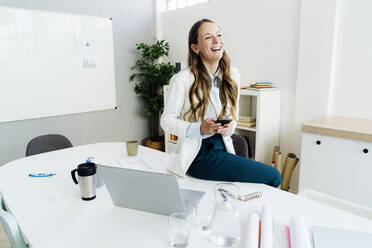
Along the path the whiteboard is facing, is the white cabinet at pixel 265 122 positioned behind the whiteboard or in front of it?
in front

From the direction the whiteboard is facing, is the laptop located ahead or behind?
ahead

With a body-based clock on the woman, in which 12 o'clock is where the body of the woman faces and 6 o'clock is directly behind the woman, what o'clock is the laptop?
The laptop is roughly at 2 o'clock from the woman.

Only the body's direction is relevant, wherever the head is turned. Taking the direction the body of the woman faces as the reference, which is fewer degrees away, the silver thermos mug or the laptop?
the laptop

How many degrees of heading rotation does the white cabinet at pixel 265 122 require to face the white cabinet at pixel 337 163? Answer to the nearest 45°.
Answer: approximately 90° to its left

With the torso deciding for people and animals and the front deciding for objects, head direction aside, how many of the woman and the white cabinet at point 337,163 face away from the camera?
0

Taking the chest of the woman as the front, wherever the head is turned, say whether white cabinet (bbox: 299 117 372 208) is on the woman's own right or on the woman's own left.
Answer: on the woman's own left

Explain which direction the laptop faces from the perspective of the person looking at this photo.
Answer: facing away from the viewer and to the right of the viewer

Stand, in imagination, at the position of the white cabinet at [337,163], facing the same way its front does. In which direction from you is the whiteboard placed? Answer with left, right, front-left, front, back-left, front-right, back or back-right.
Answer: front-right

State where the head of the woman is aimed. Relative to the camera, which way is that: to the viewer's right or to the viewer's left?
to the viewer's right

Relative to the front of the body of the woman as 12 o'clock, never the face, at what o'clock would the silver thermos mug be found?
The silver thermos mug is roughly at 3 o'clock from the woman.

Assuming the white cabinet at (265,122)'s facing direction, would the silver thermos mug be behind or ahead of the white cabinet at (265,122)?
ahead

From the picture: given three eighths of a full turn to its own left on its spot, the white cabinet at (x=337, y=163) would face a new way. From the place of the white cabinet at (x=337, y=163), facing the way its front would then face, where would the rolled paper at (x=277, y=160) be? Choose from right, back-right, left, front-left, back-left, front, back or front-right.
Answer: back-left

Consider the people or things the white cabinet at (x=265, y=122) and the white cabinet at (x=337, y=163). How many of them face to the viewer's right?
0
